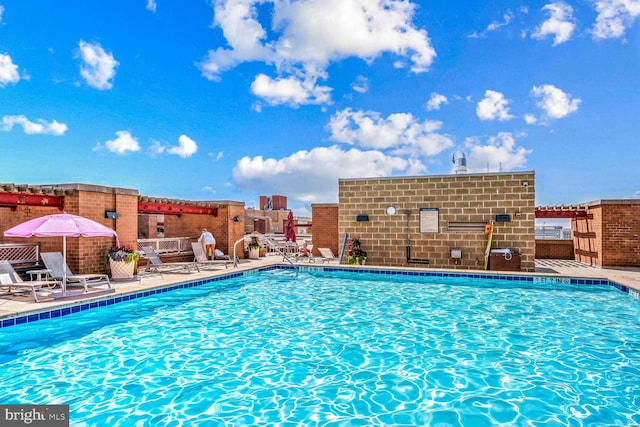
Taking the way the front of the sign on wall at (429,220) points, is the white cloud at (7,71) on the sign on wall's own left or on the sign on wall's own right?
on the sign on wall's own right

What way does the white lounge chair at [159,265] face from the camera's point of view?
to the viewer's right

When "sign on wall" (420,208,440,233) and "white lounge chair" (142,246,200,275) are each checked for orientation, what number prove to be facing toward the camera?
1

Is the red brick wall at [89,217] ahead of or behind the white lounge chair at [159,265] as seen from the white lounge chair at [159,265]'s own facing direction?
behind

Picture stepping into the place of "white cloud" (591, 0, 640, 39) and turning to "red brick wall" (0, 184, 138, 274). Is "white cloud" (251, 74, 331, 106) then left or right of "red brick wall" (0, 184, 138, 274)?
right
